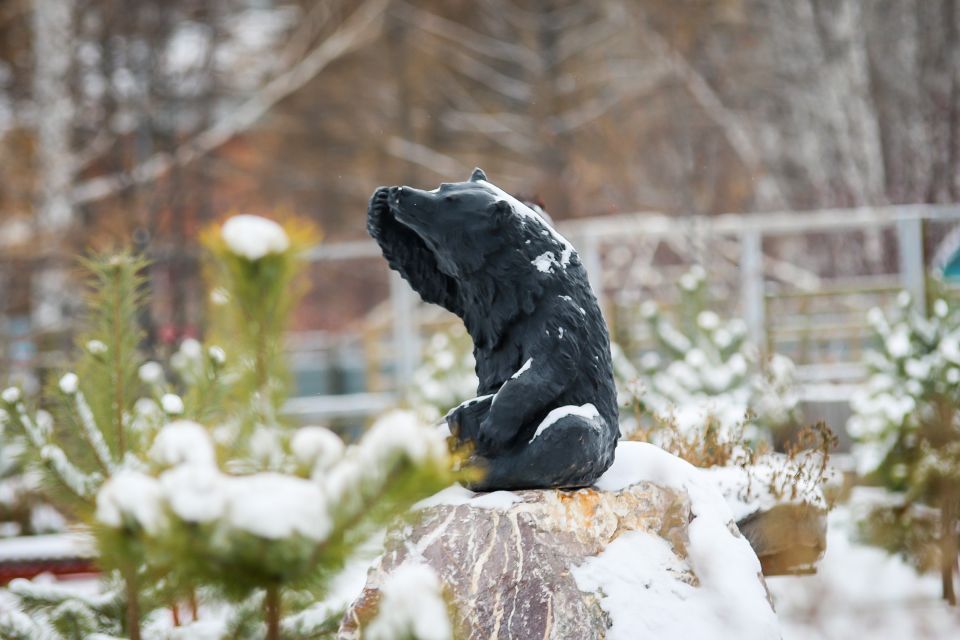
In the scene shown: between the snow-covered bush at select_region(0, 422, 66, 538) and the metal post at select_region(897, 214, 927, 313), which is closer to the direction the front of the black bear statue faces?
the snow-covered bush

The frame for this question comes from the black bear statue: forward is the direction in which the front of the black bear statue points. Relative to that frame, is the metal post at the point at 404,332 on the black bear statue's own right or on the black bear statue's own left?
on the black bear statue's own right

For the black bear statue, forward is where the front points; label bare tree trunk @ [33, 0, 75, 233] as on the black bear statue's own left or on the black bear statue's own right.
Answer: on the black bear statue's own right

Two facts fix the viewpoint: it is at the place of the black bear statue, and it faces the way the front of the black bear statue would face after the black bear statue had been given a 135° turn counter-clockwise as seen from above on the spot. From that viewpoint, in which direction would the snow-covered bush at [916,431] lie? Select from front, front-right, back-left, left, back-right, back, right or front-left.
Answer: left

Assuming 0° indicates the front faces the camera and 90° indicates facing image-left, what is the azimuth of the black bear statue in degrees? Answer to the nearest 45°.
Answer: approximately 90°

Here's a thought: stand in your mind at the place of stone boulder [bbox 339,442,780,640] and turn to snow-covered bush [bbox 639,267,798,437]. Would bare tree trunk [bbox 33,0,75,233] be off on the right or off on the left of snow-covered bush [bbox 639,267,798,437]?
left

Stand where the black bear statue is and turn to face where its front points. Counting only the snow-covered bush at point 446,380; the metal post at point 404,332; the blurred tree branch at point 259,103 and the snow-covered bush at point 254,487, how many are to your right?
3

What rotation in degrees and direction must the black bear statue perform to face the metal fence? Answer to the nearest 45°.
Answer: approximately 90° to its right

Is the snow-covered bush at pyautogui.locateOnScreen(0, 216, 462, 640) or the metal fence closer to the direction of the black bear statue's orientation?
the snow-covered bush

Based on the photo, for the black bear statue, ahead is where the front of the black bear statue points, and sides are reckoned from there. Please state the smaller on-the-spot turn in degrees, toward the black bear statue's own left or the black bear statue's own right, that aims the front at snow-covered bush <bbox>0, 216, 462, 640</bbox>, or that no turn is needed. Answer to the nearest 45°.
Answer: approximately 90° to the black bear statue's own left

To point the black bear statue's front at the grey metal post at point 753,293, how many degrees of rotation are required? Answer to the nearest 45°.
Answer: approximately 90° to its right

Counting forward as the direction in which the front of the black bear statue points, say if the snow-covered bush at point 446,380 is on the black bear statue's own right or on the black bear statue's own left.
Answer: on the black bear statue's own right
